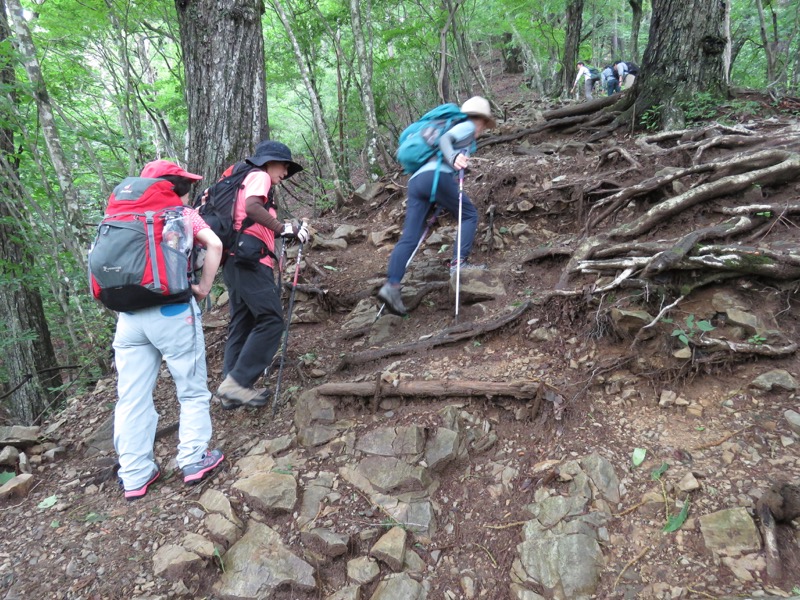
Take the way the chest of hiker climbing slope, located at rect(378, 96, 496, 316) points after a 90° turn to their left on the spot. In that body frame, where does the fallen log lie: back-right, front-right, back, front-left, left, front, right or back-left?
back

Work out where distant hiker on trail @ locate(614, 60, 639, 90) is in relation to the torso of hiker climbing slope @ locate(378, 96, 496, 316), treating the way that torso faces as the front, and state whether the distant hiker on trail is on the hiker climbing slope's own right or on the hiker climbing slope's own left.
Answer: on the hiker climbing slope's own left

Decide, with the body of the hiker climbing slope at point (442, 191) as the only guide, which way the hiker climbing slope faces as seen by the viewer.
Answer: to the viewer's right

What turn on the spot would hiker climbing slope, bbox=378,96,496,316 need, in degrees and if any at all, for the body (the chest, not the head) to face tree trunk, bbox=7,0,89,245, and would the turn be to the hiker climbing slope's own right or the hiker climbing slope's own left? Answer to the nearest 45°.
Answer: approximately 180°

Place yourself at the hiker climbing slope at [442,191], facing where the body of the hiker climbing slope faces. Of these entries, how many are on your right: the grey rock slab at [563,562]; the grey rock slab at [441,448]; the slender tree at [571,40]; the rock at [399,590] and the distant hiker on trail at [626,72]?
3

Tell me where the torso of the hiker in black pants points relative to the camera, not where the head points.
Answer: to the viewer's right

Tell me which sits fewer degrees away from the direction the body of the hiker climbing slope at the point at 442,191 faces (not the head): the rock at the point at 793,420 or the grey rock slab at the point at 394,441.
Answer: the rock
